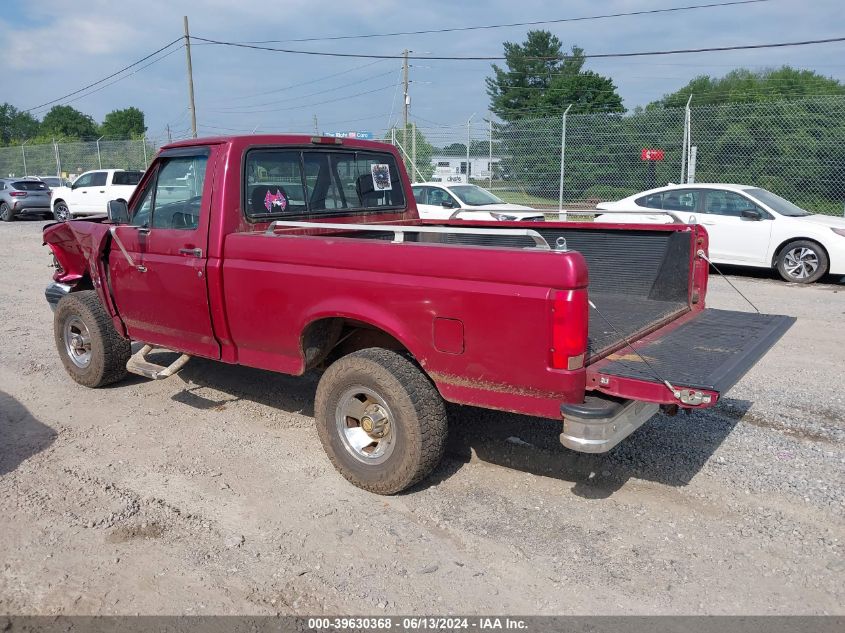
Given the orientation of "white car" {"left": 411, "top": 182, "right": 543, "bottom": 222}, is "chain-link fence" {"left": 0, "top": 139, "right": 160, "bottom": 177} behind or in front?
behind

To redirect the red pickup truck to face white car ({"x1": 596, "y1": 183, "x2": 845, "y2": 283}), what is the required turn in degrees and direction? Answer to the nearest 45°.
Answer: approximately 90° to its right

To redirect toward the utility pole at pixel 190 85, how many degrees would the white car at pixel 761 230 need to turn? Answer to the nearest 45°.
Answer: approximately 180°

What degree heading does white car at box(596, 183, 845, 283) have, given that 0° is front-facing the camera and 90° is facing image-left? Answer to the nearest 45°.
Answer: approximately 315°

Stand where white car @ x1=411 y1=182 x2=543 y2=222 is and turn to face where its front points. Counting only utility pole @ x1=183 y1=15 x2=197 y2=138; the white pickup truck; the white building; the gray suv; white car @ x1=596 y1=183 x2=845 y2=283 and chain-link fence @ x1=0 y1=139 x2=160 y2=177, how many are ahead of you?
1

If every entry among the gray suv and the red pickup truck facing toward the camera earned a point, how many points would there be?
0

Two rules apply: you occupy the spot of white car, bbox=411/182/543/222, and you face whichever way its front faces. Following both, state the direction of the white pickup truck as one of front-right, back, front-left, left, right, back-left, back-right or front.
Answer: back

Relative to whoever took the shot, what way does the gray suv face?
facing away from the viewer and to the left of the viewer

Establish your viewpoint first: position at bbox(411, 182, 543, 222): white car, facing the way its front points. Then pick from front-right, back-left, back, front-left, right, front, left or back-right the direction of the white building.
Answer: back-left

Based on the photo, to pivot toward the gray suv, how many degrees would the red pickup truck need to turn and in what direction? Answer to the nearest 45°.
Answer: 0° — it already faces it

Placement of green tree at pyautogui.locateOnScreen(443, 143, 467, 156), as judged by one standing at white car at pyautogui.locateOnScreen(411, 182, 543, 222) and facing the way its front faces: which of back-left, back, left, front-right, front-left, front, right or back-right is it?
back-left

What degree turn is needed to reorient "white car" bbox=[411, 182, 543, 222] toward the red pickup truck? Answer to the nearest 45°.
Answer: approximately 45° to its right

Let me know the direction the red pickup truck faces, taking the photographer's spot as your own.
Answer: facing away from the viewer and to the left of the viewer

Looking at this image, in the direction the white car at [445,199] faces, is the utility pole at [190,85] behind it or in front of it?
behind
